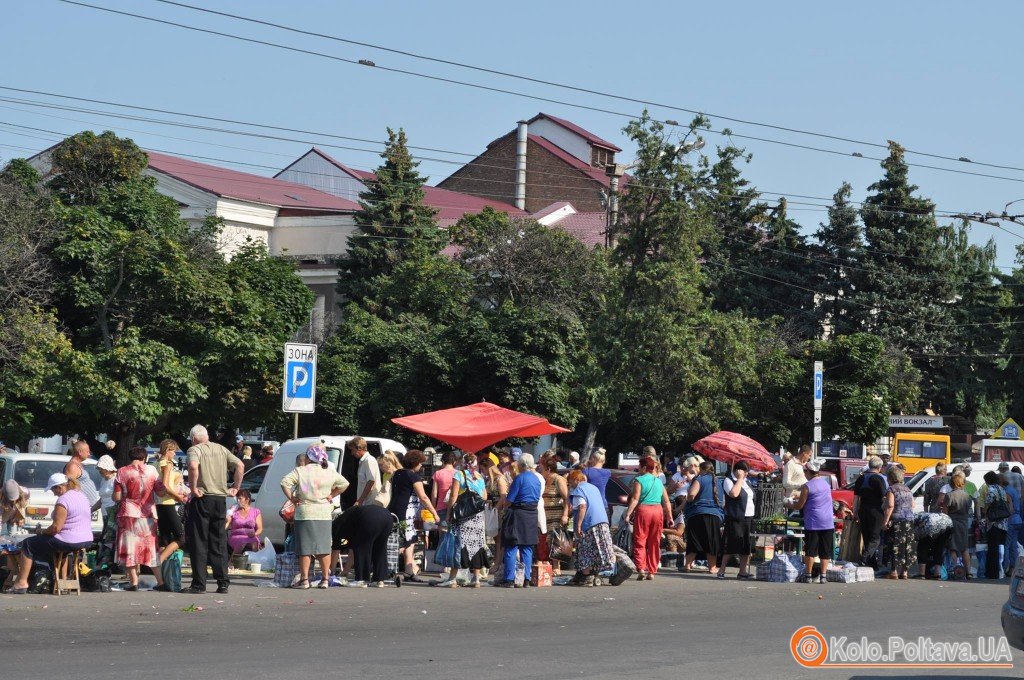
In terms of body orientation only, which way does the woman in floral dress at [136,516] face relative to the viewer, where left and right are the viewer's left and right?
facing away from the viewer

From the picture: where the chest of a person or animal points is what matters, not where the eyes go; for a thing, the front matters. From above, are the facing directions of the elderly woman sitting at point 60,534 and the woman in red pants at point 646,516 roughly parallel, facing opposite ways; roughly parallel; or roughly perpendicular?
roughly perpendicular

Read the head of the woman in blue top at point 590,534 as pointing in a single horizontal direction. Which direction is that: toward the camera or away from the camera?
away from the camera

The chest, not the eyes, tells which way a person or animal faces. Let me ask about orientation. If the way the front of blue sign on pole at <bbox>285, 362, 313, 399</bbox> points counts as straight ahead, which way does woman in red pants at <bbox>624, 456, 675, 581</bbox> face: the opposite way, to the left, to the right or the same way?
the opposite way

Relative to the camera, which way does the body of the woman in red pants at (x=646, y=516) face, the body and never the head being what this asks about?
away from the camera

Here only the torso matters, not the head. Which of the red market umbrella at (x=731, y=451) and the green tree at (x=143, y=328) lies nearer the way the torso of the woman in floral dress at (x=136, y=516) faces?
the green tree

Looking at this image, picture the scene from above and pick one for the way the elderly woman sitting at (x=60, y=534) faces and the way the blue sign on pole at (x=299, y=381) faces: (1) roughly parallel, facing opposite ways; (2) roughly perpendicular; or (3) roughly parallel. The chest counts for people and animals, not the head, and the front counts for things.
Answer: roughly perpendicular
